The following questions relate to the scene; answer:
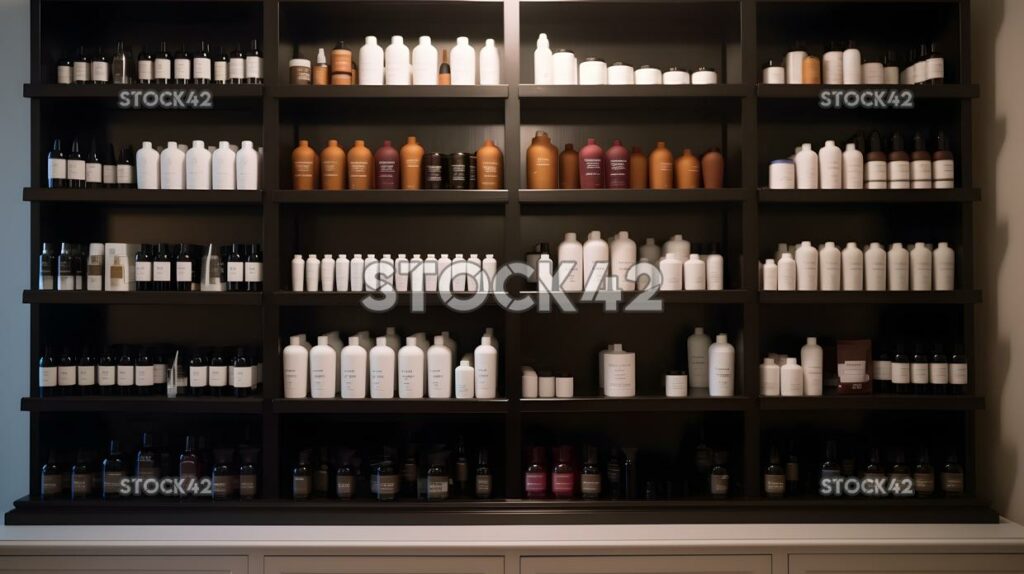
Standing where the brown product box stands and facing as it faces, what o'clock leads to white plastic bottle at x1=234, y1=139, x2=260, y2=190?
The white plastic bottle is roughly at 2 o'clock from the brown product box.

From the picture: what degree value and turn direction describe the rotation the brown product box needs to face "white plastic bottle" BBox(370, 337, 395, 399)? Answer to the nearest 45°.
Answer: approximately 45° to its right

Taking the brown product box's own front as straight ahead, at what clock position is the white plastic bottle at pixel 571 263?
The white plastic bottle is roughly at 2 o'clock from the brown product box.

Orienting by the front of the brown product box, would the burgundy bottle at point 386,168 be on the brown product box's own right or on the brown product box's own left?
on the brown product box's own right

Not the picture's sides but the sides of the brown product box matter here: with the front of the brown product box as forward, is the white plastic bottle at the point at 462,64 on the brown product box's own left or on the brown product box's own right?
on the brown product box's own right

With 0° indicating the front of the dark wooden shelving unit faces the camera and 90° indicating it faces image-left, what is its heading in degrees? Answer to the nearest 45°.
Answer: approximately 0°
